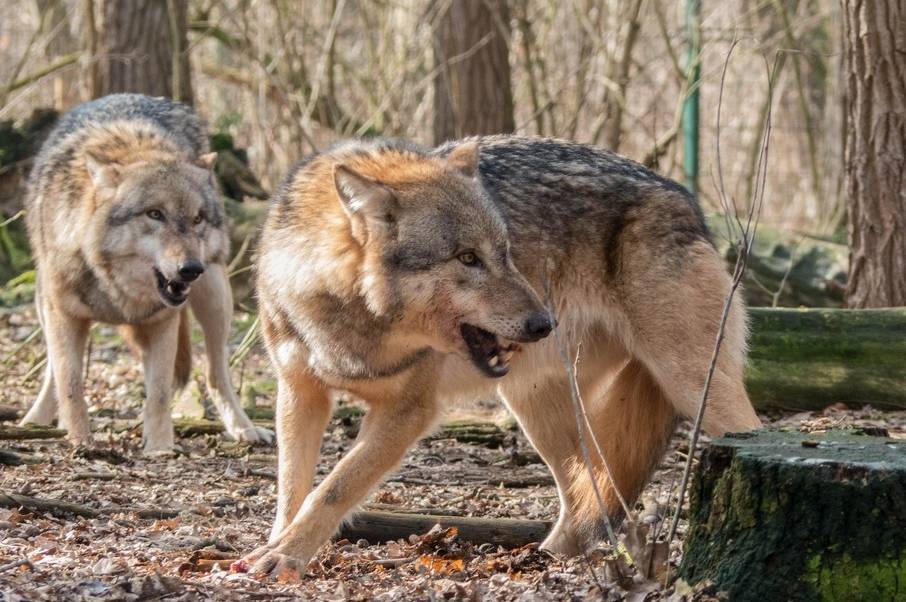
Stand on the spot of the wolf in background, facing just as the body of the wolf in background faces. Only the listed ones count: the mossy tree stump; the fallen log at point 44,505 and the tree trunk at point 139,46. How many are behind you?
1

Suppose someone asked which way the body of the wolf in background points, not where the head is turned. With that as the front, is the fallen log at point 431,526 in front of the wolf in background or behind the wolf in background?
in front

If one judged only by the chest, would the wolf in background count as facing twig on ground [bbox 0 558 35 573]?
yes

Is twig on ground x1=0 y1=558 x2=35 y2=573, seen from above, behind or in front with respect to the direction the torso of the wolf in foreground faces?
in front

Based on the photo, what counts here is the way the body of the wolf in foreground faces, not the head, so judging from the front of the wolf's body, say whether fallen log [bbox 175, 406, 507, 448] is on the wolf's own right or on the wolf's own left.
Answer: on the wolf's own right

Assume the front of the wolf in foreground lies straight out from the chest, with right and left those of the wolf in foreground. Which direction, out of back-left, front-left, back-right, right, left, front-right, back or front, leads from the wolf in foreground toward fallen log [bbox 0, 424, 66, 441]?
right

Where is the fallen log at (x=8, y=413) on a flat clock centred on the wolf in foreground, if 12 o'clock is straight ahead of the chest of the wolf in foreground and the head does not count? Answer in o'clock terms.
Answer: The fallen log is roughly at 3 o'clock from the wolf in foreground.

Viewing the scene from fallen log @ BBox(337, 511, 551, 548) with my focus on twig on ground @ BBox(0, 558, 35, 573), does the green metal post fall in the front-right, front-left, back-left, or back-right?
back-right

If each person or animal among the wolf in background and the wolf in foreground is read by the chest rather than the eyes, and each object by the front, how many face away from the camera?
0

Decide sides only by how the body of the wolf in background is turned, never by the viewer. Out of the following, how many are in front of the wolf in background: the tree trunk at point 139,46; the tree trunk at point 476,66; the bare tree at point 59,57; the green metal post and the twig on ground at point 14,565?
1

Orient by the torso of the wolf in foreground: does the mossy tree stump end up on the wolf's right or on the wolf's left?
on the wolf's left

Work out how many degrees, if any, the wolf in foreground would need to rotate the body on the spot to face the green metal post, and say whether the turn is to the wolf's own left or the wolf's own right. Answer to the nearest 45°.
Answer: approximately 135° to the wolf's own right

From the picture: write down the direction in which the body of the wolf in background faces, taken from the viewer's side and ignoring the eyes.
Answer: toward the camera

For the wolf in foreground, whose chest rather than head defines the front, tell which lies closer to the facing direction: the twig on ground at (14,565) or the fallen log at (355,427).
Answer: the twig on ground

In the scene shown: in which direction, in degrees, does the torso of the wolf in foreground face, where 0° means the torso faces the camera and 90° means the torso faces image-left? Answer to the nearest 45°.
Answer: approximately 45°

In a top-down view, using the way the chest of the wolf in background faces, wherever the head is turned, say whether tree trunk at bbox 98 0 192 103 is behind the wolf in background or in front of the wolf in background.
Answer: behind
